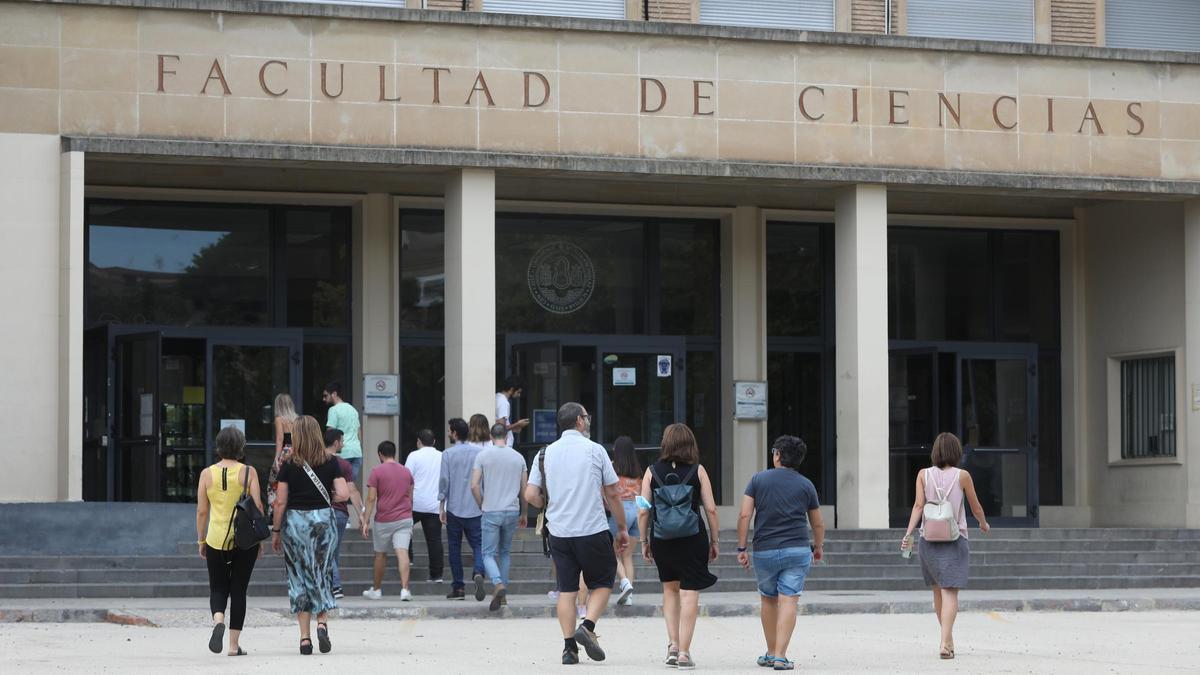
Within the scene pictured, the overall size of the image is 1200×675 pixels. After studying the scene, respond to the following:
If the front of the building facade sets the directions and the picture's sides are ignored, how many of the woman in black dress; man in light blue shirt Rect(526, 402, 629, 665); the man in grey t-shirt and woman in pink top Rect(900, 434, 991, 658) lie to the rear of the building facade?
0

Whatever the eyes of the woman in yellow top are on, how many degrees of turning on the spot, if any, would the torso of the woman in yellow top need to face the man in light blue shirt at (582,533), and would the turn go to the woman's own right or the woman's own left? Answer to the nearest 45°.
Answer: approximately 90° to the woman's own right

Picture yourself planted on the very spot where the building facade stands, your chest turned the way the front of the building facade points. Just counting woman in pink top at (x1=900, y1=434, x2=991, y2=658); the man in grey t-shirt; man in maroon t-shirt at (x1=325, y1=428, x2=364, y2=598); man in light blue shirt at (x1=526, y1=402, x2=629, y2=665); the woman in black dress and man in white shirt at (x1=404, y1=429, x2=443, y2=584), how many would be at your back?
0

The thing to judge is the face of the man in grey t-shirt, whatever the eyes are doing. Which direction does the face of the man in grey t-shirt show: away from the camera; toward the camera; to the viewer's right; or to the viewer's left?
away from the camera

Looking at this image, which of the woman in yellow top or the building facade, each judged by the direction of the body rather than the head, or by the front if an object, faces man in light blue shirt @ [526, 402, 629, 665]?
the building facade

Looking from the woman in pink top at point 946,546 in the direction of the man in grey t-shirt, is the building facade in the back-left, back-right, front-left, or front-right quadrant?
front-right

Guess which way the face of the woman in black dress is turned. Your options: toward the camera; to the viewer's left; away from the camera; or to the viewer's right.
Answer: away from the camera

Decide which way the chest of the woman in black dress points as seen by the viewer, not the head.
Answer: away from the camera

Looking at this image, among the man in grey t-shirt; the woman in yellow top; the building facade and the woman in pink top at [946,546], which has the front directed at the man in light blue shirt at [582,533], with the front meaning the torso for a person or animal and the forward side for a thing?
the building facade

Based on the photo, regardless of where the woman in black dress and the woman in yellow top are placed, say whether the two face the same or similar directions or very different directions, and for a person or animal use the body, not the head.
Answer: same or similar directions

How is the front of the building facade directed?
toward the camera

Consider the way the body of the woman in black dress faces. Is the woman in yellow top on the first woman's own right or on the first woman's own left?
on the first woman's own left

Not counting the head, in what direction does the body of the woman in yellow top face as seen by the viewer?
away from the camera

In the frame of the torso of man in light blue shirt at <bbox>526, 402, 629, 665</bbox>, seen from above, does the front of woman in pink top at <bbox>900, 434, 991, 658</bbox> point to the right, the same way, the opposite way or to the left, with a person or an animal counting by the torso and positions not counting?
the same way

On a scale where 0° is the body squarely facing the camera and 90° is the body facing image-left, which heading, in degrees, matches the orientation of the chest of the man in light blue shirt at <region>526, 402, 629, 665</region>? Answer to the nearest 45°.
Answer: approximately 180°

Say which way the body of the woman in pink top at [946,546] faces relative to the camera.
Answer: away from the camera

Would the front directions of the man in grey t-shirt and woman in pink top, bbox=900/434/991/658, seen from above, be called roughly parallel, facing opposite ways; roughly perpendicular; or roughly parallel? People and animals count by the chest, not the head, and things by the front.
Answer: roughly parallel

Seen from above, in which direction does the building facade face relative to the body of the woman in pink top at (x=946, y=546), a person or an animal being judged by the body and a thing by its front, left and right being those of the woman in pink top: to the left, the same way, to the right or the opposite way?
the opposite way
